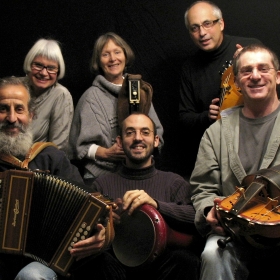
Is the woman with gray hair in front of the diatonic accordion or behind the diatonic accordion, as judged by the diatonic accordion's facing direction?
behind

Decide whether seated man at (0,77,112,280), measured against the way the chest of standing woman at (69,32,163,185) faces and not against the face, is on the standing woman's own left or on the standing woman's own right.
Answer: on the standing woman's own right

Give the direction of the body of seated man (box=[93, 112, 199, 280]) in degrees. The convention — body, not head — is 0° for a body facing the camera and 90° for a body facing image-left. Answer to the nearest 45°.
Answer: approximately 0°

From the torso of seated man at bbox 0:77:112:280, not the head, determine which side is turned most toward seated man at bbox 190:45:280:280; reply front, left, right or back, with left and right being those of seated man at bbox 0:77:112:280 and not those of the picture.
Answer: left

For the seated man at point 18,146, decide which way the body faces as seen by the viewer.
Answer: toward the camera

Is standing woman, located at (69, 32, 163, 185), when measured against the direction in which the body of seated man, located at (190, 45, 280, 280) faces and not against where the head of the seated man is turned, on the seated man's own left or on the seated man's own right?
on the seated man's own right

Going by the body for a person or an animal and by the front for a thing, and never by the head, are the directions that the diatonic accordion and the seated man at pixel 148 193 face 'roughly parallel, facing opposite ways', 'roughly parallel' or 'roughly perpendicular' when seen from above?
roughly parallel

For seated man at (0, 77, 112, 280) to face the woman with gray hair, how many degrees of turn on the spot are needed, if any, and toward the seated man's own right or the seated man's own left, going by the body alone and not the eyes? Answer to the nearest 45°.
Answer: approximately 180°

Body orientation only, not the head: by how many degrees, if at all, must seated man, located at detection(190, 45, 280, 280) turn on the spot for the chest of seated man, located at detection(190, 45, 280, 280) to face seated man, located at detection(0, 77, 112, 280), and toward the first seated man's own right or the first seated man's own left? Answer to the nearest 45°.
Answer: approximately 90° to the first seated man's own right

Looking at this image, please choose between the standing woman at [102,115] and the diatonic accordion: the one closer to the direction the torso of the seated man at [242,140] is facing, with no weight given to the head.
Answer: the diatonic accordion

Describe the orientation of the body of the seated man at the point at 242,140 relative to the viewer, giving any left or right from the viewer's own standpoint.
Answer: facing the viewer

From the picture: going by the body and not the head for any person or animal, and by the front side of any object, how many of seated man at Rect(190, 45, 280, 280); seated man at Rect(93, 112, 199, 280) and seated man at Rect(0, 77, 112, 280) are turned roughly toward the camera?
3
